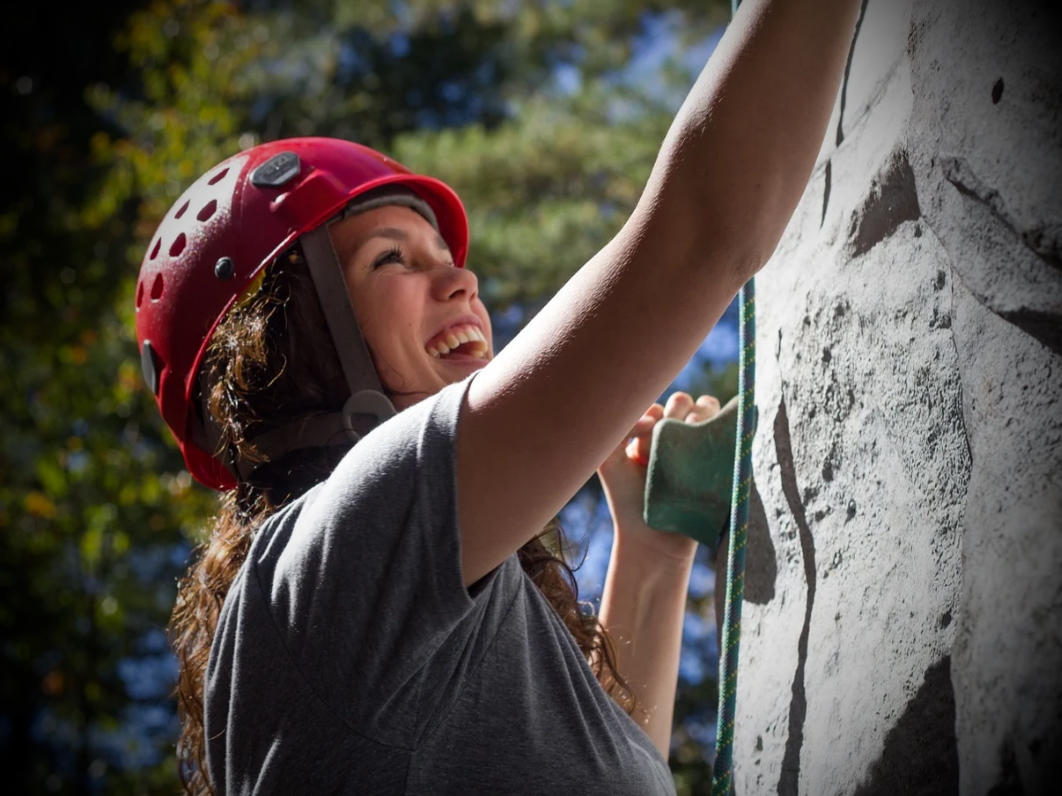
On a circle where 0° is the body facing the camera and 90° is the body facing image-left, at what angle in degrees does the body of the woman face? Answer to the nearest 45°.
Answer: approximately 270°
